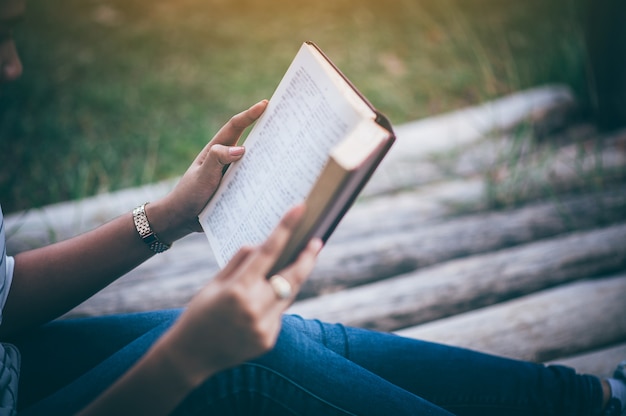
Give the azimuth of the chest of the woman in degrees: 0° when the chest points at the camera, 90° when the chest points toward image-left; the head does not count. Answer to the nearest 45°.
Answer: approximately 270°

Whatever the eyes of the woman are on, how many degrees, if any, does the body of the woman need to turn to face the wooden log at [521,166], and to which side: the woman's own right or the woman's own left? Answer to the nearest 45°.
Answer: approximately 45° to the woman's own left

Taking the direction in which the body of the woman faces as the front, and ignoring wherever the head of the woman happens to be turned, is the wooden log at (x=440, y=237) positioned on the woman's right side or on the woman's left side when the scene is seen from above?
on the woman's left side
